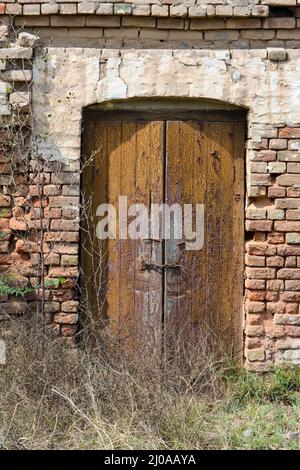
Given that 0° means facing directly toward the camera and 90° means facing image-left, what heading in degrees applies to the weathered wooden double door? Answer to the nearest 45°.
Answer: approximately 0°
